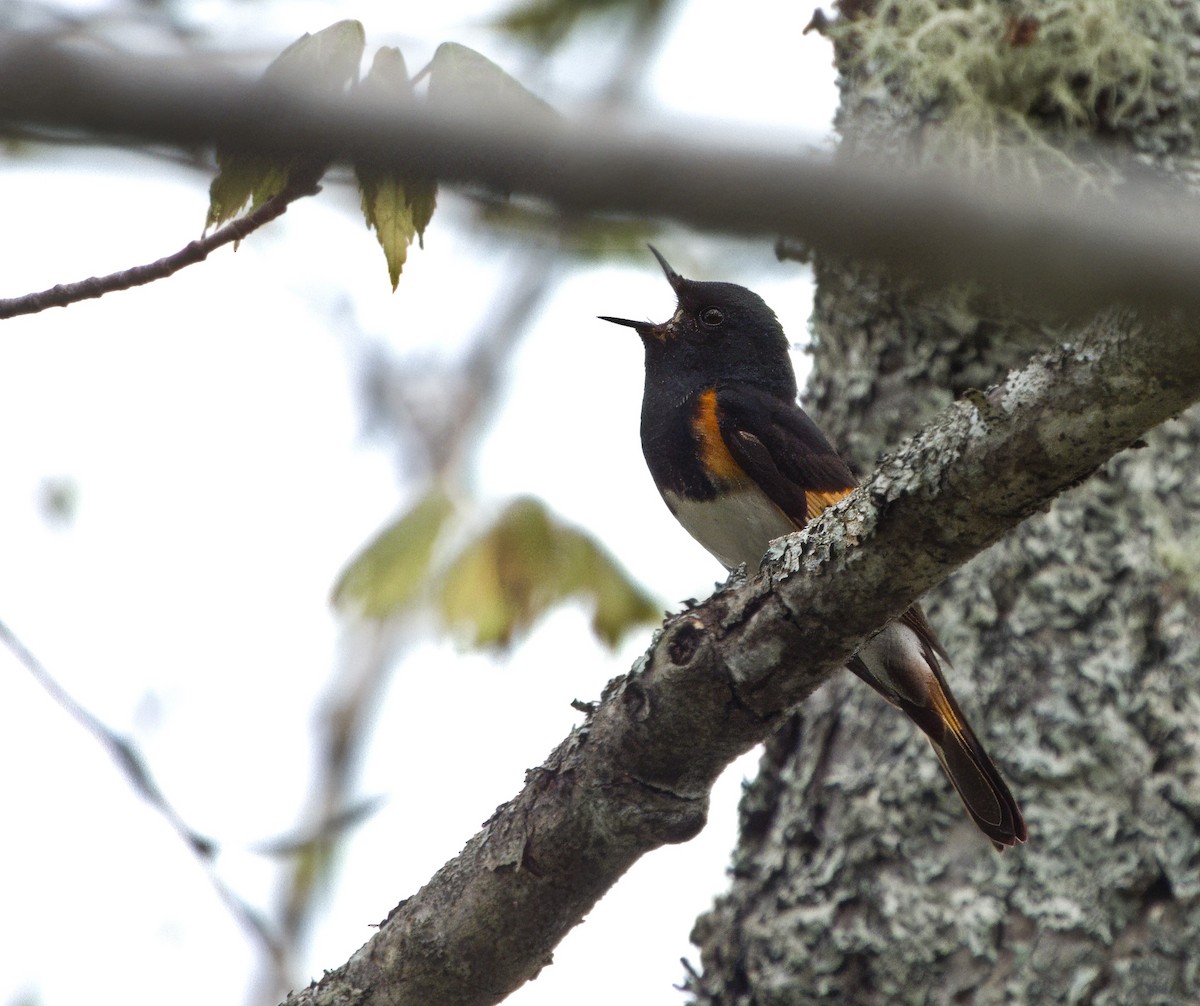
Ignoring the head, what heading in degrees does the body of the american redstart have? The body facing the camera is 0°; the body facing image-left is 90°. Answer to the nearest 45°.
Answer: approximately 90°
